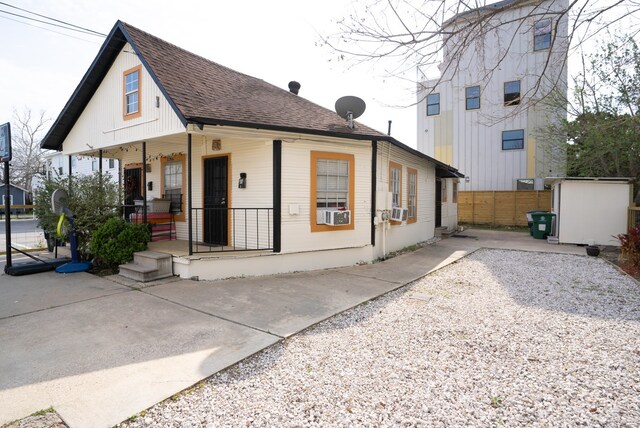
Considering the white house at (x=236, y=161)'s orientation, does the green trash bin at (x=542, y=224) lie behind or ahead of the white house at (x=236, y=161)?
behind

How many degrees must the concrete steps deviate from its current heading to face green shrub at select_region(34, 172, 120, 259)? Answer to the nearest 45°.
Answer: approximately 90° to its right

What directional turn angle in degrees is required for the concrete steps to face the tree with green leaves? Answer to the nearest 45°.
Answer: approximately 135° to its left

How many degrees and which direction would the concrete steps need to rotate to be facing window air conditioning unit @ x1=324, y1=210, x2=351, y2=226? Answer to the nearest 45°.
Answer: approximately 135° to its left

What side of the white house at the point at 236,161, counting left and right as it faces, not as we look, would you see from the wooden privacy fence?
back

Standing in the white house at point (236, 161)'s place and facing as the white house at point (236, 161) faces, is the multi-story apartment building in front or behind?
behind

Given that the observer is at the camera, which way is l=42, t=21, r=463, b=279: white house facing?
facing the viewer and to the left of the viewer

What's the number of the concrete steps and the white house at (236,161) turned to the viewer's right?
0
